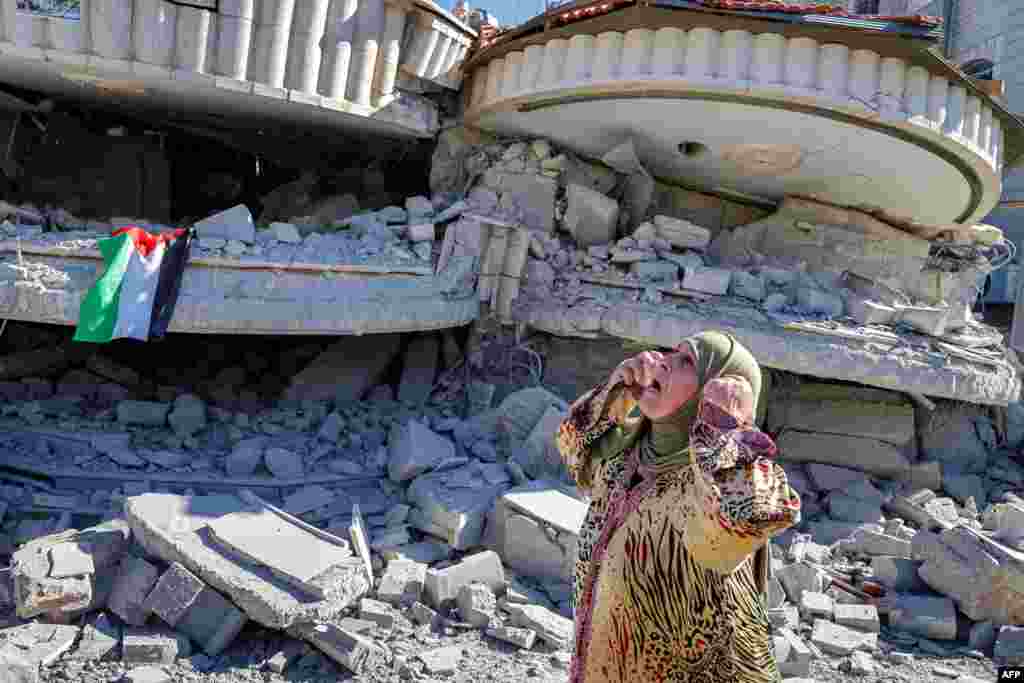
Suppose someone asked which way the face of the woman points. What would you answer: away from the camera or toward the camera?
toward the camera

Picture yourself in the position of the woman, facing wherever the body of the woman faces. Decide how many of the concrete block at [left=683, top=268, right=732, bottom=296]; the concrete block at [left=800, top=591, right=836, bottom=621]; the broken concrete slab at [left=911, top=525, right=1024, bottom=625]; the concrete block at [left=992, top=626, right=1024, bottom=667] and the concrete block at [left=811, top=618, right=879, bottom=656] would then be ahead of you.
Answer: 0

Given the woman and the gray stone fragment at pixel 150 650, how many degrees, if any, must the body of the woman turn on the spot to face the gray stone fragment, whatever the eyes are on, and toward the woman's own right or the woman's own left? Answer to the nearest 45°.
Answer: approximately 90° to the woman's own right

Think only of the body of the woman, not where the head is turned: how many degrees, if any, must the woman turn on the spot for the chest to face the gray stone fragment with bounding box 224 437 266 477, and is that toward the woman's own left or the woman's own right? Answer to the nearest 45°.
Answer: approximately 90° to the woman's own right

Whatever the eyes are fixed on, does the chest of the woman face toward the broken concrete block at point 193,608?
no

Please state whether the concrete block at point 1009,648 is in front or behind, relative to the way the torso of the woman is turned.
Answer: behind

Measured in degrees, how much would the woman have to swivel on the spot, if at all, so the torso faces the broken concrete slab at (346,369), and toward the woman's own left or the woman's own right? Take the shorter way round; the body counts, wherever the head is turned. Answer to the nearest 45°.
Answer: approximately 90° to the woman's own right

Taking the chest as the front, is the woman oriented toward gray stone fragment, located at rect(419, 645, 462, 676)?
no

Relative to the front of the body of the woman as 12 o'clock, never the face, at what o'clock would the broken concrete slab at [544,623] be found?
The broken concrete slab is roughly at 4 o'clock from the woman.

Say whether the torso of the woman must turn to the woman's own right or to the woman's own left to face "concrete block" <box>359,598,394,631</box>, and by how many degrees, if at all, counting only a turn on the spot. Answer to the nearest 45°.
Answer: approximately 90° to the woman's own right

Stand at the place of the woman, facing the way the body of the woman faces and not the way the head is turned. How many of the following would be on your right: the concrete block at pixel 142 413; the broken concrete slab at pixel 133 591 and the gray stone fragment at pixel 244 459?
3

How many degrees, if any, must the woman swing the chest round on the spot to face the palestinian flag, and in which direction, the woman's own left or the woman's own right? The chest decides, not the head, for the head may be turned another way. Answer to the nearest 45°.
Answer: approximately 90° to the woman's own right

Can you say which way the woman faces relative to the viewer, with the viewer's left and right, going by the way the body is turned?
facing the viewer and to the left of the viewer

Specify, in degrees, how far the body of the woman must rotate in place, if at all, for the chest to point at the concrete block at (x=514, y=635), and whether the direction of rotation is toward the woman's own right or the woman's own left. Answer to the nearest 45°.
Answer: approximately 135° to the woman's own right

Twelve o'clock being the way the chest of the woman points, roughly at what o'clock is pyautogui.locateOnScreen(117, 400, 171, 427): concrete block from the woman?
The concrete block is roughly at 3 o'clock from the woman.

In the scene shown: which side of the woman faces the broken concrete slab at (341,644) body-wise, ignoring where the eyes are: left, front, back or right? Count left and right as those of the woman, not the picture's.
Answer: right

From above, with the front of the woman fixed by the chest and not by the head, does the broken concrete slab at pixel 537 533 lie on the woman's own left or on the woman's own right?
on the woman's own right

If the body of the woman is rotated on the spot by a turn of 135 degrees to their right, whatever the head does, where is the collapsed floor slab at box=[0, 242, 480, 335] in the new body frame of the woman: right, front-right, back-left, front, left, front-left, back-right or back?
front-left

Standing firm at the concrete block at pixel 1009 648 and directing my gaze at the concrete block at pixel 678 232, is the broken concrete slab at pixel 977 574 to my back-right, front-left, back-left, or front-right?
front-right

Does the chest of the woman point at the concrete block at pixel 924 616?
no

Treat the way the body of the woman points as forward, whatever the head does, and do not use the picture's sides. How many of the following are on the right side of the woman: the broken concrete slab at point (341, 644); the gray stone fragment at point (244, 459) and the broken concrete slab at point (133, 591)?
3
